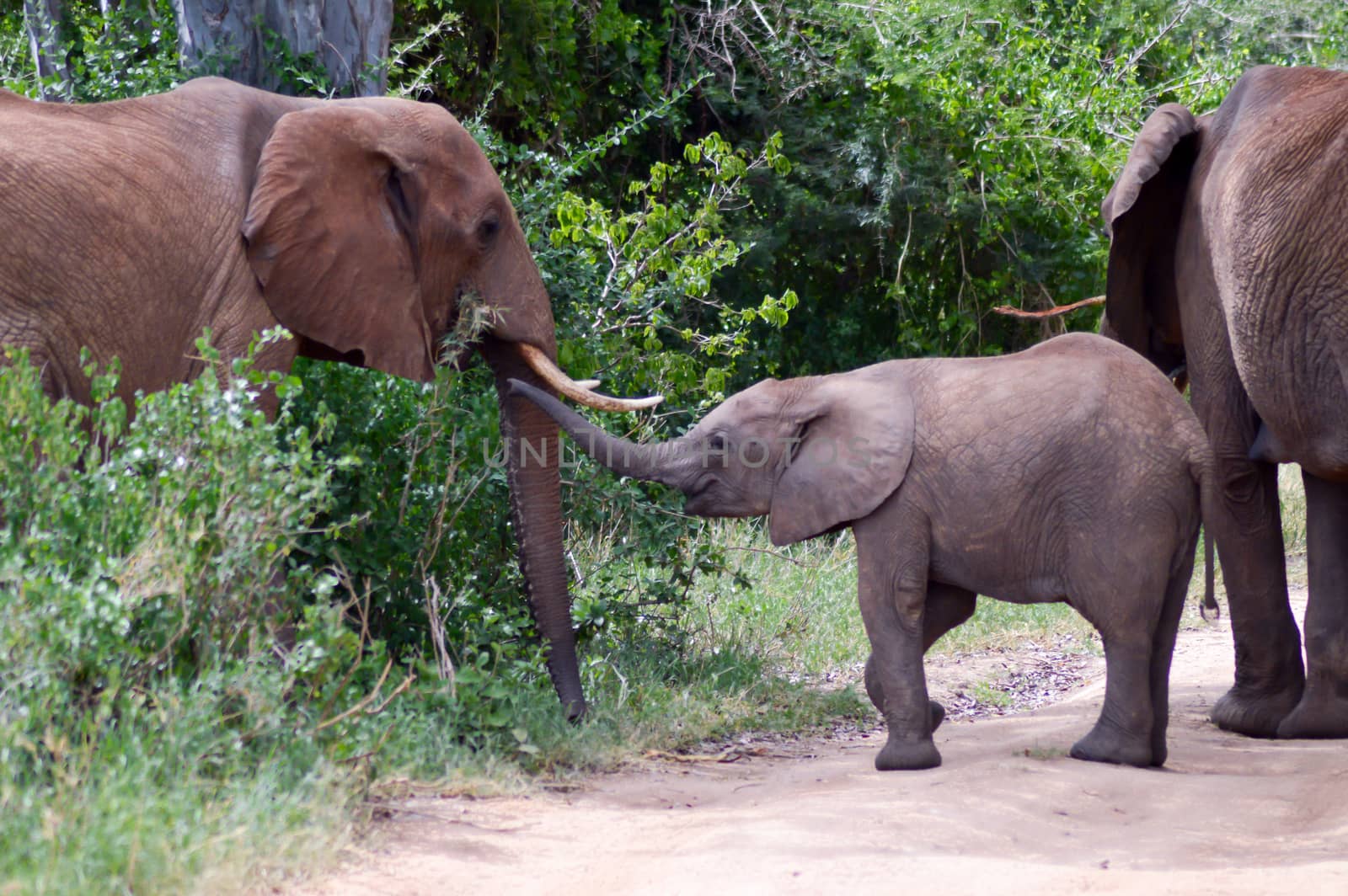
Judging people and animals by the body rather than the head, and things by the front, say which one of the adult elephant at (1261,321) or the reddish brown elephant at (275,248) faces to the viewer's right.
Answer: the reddish brown elephant

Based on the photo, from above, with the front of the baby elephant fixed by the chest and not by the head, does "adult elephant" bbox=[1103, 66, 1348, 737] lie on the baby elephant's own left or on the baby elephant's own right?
on the baby elephant's own right

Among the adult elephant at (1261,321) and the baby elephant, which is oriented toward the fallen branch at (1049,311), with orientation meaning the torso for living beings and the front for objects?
the adult elephant

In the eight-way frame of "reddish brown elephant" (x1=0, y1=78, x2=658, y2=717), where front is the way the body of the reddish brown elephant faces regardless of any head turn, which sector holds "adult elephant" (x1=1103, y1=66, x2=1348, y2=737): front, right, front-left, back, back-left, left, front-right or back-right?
front

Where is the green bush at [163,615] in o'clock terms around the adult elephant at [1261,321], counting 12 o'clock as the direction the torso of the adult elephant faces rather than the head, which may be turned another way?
The green bush is roughly at 9 o'clock from the adult elephant.

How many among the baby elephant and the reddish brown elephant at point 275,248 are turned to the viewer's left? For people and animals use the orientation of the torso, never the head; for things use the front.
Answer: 1

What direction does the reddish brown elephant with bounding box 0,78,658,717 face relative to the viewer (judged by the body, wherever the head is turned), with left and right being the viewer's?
facing to the right of the viewer

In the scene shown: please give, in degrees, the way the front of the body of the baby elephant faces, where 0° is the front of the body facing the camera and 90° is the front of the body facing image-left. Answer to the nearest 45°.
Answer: approximately 90°

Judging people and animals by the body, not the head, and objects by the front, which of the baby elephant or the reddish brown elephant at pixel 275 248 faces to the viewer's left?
the baby elephant

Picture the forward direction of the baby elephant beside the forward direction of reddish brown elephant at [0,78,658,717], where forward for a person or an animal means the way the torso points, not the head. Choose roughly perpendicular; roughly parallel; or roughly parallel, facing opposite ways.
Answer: roughly parallel, facing opposite ways

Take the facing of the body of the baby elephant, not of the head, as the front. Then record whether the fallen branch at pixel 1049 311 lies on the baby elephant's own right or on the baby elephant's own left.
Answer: on the baby elephant's own right

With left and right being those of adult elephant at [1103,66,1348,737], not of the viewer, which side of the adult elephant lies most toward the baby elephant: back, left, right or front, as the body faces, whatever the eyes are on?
left

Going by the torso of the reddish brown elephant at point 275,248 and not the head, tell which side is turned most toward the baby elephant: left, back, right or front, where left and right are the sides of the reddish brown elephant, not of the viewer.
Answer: front

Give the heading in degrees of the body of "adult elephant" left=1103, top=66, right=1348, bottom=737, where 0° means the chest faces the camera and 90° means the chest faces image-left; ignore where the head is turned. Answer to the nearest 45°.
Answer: approximately 135°

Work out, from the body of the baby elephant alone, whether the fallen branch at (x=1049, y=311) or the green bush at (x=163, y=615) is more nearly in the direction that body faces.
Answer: the green bush
